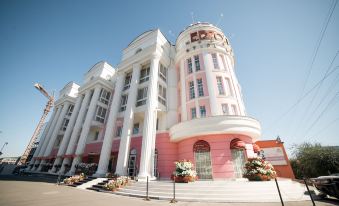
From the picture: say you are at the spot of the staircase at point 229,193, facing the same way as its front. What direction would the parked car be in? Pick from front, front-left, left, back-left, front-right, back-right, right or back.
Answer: left

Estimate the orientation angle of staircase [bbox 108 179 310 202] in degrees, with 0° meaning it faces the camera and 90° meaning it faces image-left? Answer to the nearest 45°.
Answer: approximately 0°

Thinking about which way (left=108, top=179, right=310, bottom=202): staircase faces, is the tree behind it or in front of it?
behind

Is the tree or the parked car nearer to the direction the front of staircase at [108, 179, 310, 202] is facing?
the parked car
